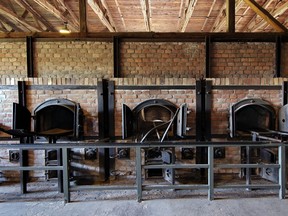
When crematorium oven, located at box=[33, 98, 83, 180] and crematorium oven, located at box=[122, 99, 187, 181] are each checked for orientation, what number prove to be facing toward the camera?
2

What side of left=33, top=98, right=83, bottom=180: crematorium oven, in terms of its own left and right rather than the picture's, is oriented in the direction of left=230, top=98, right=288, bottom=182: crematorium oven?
left

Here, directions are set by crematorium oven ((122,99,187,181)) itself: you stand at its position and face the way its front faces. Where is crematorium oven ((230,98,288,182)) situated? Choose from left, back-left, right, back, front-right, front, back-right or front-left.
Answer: left

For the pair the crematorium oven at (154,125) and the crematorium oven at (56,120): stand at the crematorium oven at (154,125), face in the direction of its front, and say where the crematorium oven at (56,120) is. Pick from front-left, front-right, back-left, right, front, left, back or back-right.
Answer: right

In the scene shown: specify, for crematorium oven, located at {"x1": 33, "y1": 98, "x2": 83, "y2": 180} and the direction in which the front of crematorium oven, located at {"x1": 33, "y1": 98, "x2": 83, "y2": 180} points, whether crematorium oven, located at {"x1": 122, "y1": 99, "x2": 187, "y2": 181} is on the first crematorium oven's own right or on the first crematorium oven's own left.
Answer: on the first crematorium oven's own left

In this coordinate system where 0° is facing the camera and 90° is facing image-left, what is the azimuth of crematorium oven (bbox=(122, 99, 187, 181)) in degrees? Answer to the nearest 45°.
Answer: approximately 0°
